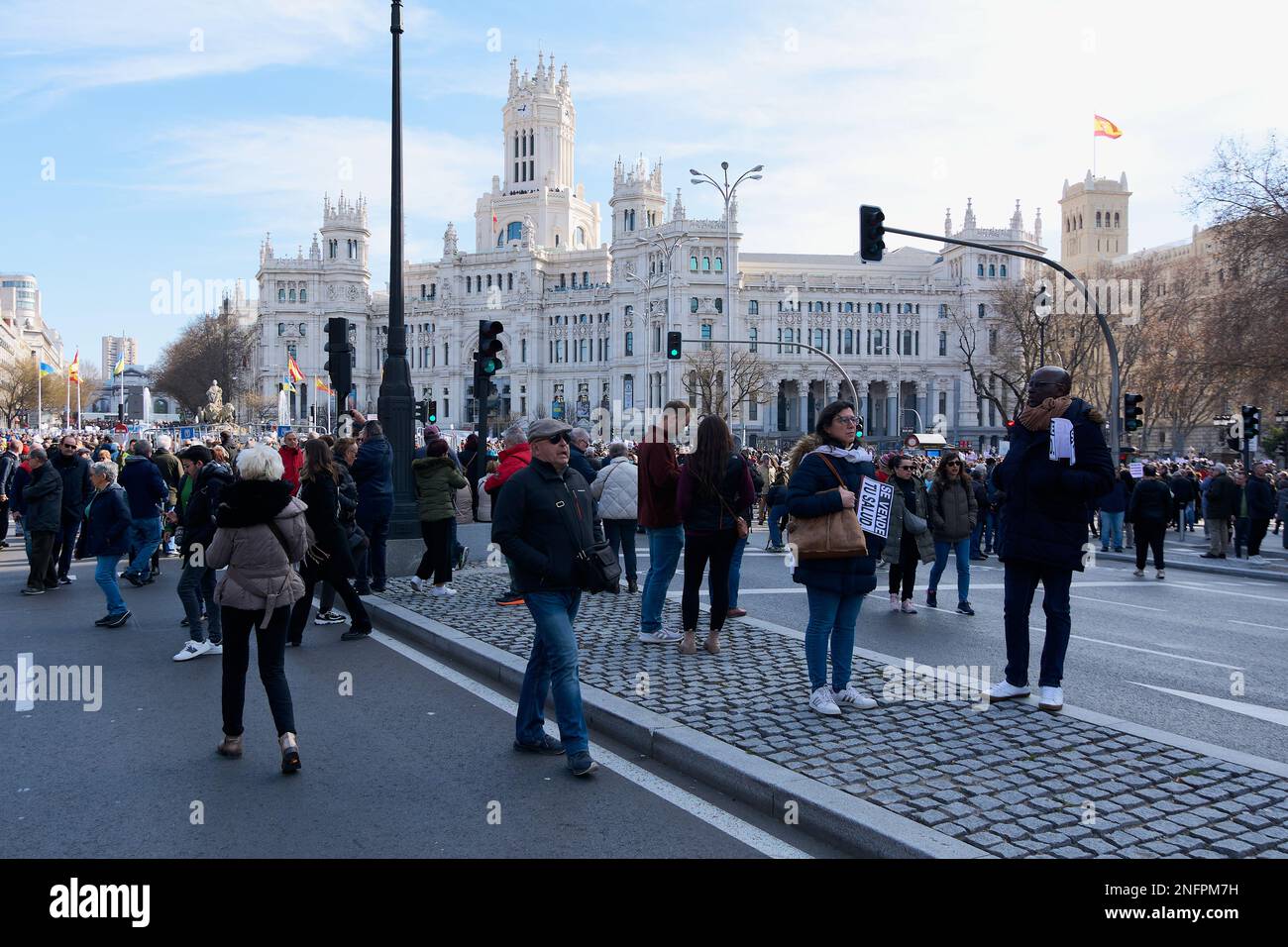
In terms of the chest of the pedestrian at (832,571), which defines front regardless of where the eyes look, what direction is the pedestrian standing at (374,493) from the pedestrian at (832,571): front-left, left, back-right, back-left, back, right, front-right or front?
back

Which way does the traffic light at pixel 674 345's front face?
toward the camera

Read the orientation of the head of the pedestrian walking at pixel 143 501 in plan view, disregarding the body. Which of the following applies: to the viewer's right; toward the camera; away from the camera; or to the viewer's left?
away from the camera

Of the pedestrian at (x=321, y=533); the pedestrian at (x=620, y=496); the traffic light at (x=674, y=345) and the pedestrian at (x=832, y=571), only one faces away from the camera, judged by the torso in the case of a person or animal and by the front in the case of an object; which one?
the pedestrian at (x=620, y=496)

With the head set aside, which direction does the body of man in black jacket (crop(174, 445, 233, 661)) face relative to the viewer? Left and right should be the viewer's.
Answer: facing to the left of the viewer

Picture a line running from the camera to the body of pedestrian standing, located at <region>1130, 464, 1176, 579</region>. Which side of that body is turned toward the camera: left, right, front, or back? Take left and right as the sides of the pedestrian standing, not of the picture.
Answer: back

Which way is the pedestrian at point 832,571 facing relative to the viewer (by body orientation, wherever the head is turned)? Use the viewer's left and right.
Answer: facing the viewer and to the right of the viewer

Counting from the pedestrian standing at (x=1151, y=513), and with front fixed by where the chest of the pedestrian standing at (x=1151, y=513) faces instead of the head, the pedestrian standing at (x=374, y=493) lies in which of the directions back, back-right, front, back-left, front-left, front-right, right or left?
back-left

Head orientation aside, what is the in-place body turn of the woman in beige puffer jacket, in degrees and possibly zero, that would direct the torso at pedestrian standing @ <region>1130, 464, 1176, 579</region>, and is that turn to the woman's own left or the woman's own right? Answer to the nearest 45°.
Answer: approximately 45° to the woman's own right

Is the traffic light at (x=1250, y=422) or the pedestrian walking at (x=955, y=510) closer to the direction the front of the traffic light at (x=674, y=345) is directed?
the pedestrian walking
